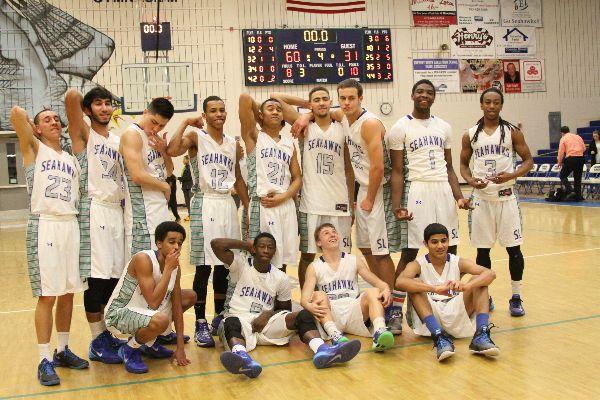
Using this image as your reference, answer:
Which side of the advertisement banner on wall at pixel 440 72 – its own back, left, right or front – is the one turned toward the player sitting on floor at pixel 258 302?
front

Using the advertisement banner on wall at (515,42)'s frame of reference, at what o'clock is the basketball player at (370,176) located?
The basketball player is roughly at 12 o'clock from the advertisement banner on wall.

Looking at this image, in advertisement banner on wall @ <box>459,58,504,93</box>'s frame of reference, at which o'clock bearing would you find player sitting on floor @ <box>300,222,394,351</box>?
The player sitting on floor is roughly at 12 o'clock from the advertisement banner on wall.

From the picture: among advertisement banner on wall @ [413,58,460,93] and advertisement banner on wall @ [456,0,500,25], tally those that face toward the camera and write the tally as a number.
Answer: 2

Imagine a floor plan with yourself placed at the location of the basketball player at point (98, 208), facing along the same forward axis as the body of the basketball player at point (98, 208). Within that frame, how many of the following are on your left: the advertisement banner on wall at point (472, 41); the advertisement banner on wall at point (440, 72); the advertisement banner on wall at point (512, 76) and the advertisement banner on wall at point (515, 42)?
4

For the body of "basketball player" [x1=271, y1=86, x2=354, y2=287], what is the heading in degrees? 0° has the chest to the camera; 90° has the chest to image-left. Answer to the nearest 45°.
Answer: approximately 0°

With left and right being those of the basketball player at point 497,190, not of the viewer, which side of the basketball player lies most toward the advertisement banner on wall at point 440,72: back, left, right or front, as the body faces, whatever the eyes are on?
back

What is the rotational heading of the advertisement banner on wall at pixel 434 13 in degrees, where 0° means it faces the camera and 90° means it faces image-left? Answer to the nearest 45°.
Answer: approximately 0°

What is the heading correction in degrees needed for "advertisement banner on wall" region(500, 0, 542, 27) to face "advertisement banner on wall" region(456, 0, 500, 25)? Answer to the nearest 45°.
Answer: approximately 45° to its right

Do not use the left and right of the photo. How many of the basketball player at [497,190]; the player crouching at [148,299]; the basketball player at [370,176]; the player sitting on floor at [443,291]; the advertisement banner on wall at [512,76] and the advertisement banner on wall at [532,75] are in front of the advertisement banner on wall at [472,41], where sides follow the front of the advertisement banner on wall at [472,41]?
4
